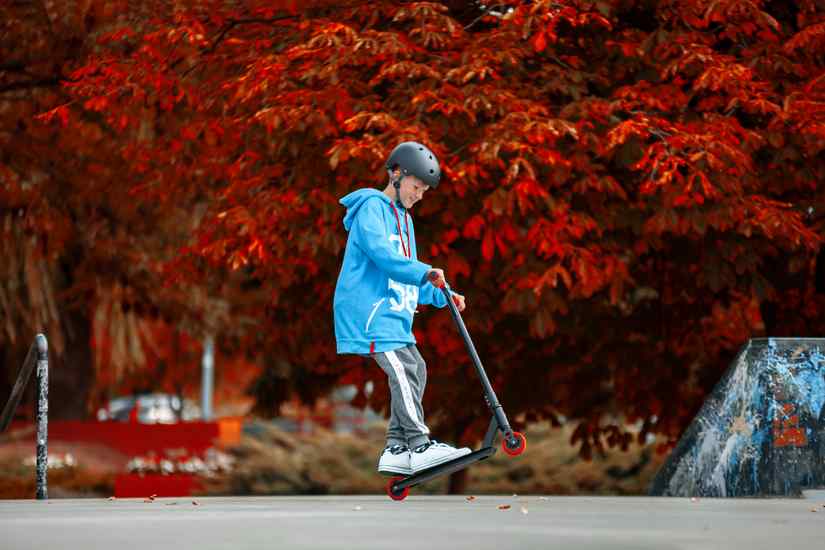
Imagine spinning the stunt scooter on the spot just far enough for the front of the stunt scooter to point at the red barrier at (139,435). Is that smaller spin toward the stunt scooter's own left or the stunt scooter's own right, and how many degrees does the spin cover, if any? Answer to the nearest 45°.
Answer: approximately 90° to the stunt scooter's own left

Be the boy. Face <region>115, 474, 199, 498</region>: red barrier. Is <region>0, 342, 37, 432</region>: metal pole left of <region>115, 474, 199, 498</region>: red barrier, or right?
left

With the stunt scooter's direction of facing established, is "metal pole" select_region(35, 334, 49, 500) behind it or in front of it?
behind

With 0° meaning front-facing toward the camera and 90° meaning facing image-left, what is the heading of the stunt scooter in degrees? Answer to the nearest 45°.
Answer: approximately 270°

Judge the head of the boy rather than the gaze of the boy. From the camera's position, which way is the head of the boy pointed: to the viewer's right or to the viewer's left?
to the viewer's right

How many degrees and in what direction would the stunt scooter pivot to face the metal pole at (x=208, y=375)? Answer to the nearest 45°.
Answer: approximately 90° to its left

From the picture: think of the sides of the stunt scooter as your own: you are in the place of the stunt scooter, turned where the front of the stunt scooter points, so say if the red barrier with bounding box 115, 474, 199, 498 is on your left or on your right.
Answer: on your left

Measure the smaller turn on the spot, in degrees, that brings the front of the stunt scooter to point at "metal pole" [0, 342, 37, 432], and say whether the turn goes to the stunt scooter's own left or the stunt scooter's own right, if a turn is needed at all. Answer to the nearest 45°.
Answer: approximately 135° to the stunt scooter's own left
